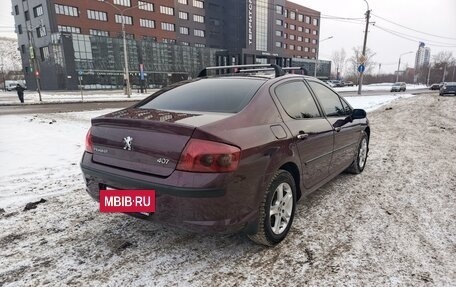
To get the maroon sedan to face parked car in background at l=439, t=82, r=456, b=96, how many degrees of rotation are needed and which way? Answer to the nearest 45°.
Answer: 0° — it already faces it

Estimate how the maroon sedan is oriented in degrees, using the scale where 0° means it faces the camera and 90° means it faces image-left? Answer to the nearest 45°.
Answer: approximately 225°
